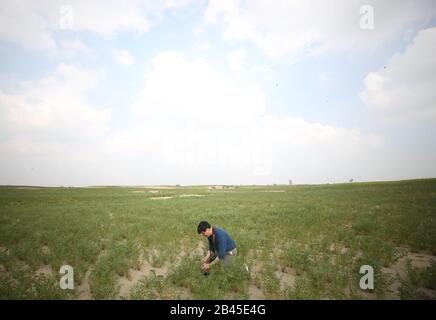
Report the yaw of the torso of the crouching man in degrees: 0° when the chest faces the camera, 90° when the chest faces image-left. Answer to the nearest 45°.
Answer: approximately 90°

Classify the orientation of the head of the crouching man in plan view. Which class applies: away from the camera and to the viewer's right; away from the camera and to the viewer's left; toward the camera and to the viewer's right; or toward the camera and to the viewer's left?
toward the camera and to the viewer's left
